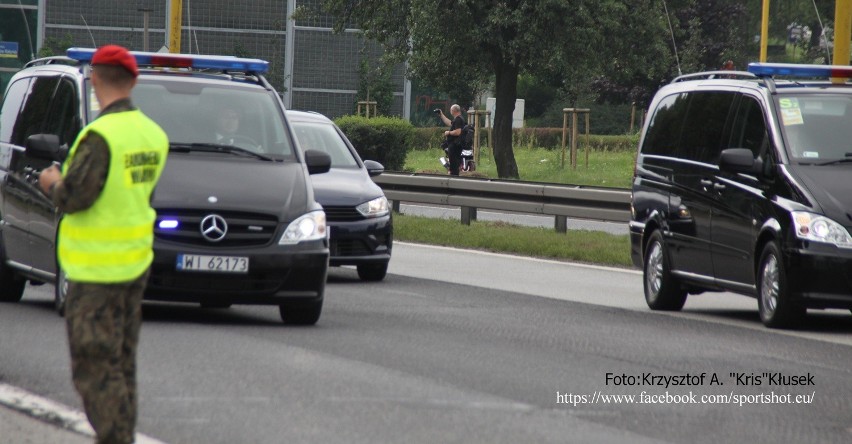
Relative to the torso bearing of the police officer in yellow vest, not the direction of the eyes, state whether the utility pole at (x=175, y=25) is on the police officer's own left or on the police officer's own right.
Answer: on the police officer's own right

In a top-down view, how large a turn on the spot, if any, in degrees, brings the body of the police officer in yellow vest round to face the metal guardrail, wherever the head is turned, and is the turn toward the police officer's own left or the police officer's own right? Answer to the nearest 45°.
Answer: approximately 45° to the police officer's own right

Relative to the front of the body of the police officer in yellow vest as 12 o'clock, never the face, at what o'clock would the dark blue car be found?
The dark blue car is roughly at 2 o'clock from the police officer in yellow vest.

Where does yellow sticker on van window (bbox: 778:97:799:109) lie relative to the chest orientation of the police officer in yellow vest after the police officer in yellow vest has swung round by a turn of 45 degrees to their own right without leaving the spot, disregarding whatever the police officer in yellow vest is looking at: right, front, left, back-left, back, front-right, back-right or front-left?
front-right

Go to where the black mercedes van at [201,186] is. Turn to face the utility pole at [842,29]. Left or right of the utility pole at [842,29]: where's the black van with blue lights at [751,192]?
right

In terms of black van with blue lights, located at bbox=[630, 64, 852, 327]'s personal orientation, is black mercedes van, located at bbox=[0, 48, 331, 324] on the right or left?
on its right

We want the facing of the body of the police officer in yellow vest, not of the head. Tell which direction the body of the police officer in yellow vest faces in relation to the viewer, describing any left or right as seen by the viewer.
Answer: facing away from the viewer and to the left of the viewer

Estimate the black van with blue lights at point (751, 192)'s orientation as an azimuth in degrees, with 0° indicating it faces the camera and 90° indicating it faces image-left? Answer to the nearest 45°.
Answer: approximately 315°

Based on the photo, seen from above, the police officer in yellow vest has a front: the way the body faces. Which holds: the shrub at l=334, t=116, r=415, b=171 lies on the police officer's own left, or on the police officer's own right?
on the police officer's own right

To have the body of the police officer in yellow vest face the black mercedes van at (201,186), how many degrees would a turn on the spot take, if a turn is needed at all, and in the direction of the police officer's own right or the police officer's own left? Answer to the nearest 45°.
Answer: approximately 45° to the police officer's own right
